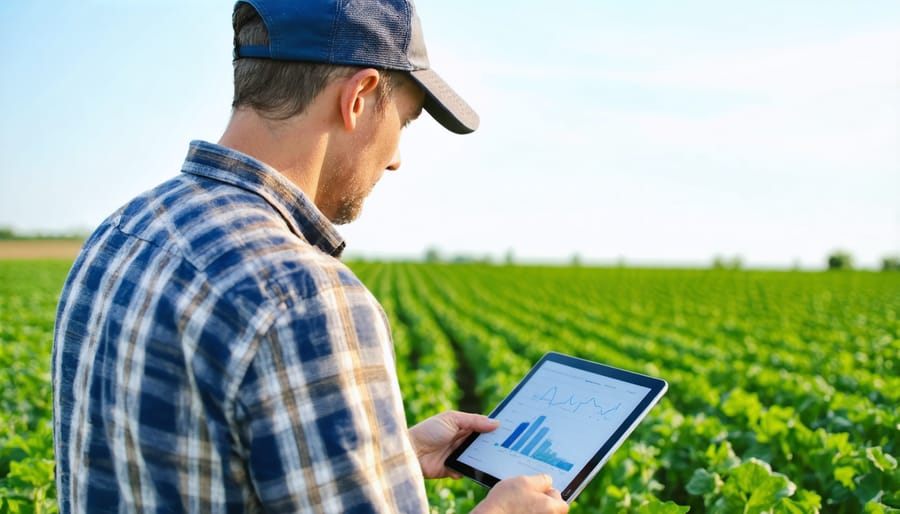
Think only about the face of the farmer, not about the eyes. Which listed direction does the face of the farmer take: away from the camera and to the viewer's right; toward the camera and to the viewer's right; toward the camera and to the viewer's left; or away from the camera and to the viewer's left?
away from the camera and to the viewer's right

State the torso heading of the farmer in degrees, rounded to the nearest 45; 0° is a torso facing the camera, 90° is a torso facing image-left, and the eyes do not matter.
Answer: approximately 225°
